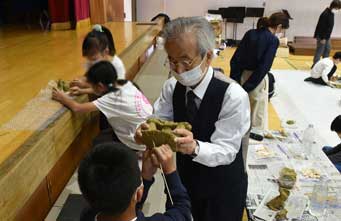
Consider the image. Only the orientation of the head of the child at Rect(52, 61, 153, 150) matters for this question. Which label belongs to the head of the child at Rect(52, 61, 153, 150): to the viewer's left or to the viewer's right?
to the viewer's left

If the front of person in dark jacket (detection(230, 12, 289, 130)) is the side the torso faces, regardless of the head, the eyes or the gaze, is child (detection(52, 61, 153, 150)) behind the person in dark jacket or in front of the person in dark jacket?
behind

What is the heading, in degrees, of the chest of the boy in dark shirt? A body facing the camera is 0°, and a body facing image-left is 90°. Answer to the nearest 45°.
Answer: approximately 225°

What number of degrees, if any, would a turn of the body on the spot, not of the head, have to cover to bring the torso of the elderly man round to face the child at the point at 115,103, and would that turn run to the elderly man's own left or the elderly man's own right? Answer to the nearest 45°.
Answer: approximately 90° to the elderly man's own right

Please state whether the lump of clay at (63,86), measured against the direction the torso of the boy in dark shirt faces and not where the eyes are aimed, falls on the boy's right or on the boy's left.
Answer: on the boy's left

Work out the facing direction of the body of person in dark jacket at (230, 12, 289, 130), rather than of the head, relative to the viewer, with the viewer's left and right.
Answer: facing away from the viewer and to the right of the viewer
